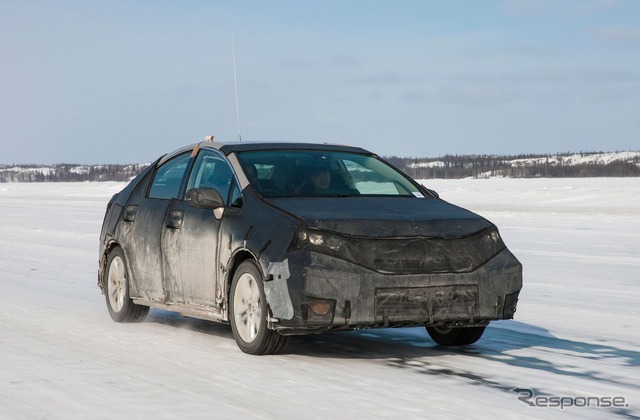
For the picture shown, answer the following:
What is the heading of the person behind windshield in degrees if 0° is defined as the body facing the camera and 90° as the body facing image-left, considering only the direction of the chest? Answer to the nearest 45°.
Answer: approximately 315°

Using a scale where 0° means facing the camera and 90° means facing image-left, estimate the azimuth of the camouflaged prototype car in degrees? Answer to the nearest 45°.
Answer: approximately 315°
